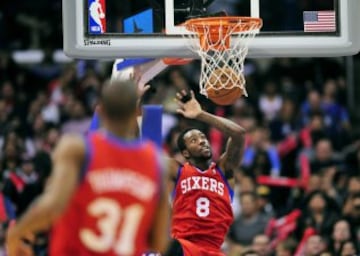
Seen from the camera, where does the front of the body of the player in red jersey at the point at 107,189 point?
away from the camera

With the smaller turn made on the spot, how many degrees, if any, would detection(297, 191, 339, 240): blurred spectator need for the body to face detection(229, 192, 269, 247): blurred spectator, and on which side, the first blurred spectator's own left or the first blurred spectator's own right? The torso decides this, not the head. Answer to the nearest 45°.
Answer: approximately 135° to the first blurred spectator's own right

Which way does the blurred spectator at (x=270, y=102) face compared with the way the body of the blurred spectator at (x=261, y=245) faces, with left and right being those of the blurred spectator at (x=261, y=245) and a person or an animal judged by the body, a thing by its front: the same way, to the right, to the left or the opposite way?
the same way

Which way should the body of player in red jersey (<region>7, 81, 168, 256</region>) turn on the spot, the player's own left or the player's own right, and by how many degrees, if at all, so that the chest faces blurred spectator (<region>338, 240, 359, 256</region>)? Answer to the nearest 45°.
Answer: approximately 45° to the player's own right

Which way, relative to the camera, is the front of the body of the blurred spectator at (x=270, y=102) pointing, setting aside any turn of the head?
toward the camera

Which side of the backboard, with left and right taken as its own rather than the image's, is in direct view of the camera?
front

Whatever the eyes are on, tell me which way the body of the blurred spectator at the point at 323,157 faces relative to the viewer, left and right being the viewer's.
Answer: facing the viewer

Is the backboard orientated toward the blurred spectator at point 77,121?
no

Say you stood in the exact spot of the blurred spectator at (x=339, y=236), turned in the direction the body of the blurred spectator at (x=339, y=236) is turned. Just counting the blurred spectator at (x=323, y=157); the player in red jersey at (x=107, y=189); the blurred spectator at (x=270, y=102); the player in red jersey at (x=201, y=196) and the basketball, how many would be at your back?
2

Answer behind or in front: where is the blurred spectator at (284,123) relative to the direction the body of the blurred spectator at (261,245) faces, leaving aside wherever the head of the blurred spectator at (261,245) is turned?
behind

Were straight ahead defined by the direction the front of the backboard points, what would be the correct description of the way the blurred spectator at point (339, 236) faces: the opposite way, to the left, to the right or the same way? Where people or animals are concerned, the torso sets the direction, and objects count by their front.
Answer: the same way

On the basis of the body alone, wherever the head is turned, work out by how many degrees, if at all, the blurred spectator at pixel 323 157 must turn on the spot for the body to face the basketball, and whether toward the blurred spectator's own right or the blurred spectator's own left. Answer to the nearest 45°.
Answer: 0° — they already face it

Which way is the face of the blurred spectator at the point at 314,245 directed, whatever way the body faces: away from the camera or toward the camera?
toward the camera

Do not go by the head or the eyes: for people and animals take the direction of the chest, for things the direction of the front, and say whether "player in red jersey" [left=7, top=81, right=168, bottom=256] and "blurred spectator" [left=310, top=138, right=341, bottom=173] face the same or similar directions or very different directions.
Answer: very different directions

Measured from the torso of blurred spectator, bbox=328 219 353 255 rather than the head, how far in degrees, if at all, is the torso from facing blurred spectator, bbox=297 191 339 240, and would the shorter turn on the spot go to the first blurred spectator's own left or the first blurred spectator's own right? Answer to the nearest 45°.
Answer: approximately 180°

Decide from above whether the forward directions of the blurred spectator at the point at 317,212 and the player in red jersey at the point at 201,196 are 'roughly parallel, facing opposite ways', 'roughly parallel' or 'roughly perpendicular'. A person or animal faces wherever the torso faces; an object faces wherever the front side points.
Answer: roughly parallel

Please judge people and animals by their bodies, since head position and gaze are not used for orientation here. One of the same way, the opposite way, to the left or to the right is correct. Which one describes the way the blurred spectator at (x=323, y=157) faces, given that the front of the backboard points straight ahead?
the same way

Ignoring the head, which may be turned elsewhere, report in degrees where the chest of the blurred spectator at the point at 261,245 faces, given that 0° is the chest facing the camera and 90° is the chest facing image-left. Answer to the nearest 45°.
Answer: approximately 0°

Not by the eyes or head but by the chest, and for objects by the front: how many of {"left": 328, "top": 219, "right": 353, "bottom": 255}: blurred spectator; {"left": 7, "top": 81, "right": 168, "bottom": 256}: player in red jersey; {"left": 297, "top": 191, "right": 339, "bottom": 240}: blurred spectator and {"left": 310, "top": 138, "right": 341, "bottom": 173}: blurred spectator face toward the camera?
3

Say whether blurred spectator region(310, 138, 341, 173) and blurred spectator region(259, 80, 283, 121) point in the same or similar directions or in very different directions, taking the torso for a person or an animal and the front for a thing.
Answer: same or similar directions
